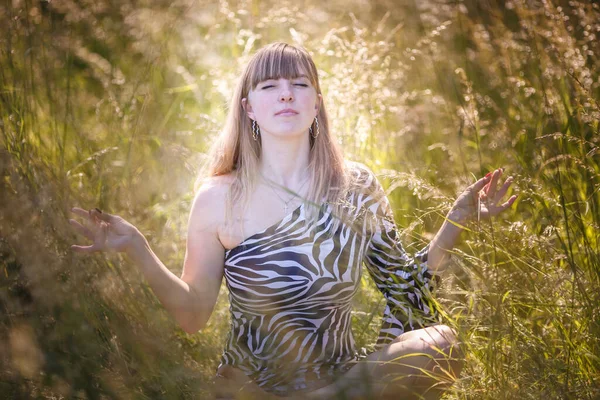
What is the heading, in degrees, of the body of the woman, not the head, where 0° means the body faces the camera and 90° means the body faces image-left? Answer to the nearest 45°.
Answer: approximately 0°
